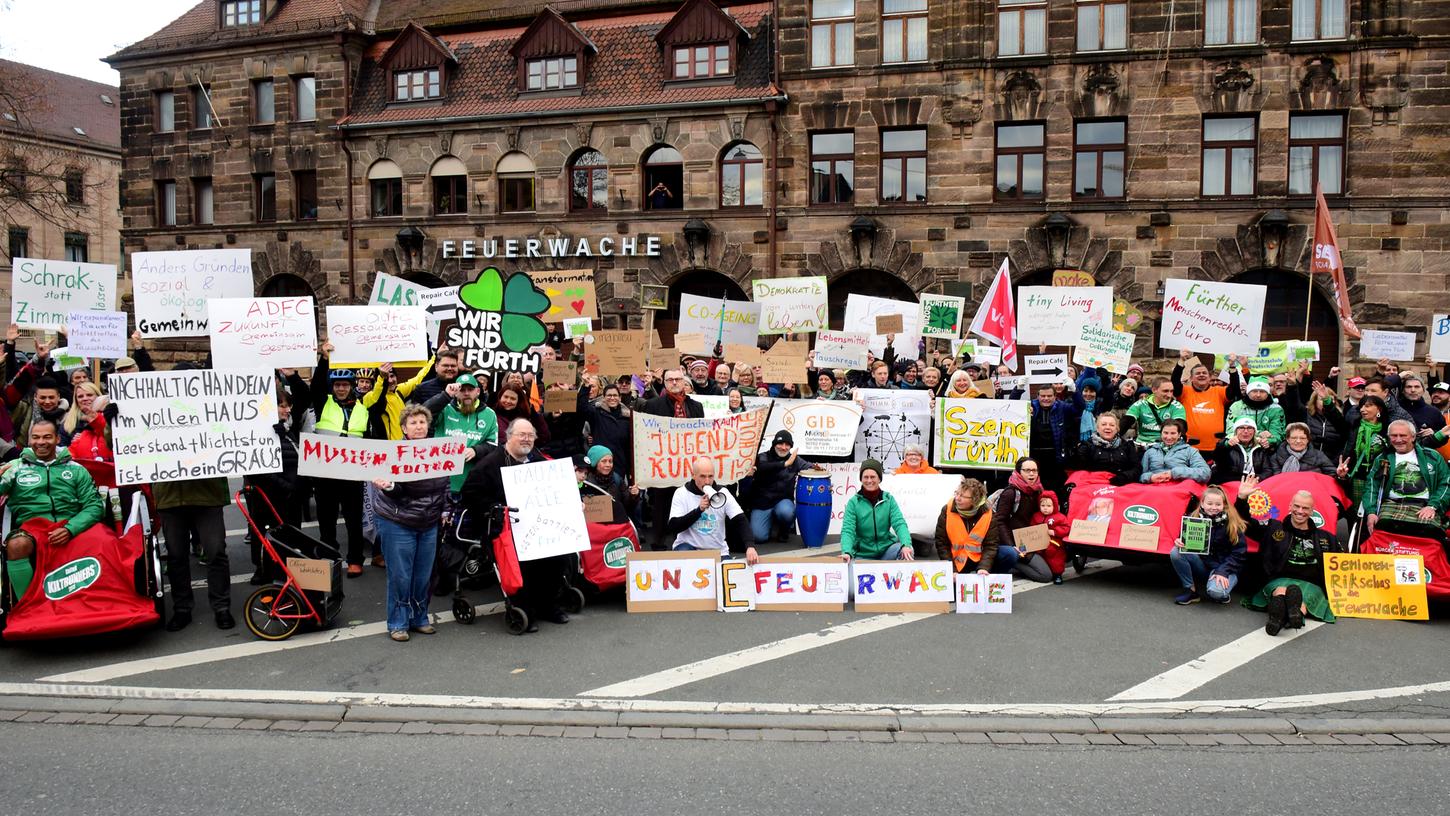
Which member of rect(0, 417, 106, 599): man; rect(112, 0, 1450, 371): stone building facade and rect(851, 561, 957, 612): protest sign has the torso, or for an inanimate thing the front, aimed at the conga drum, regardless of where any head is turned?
the stone building facade

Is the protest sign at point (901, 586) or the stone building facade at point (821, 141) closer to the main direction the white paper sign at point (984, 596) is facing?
the protest sign

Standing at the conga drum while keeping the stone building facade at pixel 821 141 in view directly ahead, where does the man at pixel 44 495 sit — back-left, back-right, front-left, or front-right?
back-left

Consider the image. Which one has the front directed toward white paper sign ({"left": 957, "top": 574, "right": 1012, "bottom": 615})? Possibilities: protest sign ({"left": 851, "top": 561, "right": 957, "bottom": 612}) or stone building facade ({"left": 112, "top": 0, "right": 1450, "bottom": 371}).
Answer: the stone building facade

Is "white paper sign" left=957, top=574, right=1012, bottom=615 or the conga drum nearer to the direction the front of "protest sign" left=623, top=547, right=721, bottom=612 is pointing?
the white paper sign

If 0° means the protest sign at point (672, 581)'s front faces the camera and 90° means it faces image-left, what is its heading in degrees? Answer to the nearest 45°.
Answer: approximately 0°

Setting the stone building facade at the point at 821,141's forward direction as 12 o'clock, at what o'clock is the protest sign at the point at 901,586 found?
The protest sign is roughly at 12 o'clock from the stone building facade.

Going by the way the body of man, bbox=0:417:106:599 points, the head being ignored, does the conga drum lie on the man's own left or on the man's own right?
on the man's own left

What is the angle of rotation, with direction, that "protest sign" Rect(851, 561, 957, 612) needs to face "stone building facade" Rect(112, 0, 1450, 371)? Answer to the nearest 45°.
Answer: approximately 180°

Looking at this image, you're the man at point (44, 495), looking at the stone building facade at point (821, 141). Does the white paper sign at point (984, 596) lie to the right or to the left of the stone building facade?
right

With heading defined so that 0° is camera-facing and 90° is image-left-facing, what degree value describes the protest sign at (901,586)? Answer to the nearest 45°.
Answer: approximately 0°
